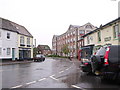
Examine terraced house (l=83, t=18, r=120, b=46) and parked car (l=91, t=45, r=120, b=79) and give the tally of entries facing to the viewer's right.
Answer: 0

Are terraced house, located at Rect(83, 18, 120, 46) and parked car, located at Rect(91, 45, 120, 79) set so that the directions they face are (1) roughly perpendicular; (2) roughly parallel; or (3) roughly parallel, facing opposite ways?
roughly perpendicular

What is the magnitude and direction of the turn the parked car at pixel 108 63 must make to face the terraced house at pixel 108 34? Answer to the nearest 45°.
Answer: approximately 45° to its right

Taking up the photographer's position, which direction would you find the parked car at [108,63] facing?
facing away from the viewer and to the left of the viewer

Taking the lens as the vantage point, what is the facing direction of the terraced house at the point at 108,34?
facing the viewer and to the left of the viewer

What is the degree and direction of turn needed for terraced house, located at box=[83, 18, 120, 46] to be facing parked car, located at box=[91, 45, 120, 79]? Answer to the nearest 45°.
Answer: approximately 45° to its left
